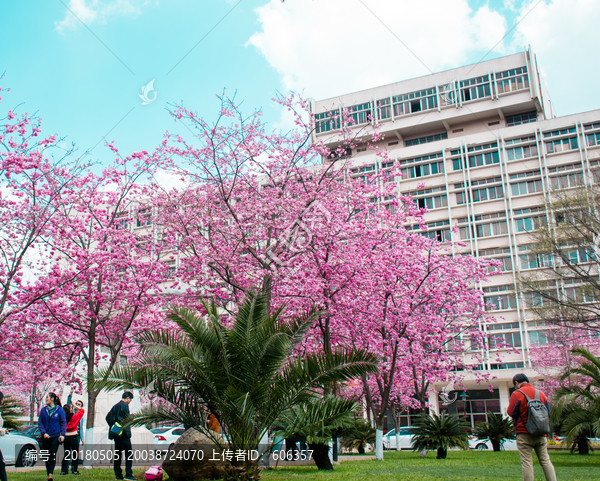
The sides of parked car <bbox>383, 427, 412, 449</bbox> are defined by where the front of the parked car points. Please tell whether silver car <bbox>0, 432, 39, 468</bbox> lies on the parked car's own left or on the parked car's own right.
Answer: on the parked car's own left

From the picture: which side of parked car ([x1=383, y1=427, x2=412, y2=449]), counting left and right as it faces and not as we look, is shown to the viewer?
left

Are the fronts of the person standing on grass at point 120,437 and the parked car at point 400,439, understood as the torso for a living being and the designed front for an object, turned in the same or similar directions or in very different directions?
very different directions

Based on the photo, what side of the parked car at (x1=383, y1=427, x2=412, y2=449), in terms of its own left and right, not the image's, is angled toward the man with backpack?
left

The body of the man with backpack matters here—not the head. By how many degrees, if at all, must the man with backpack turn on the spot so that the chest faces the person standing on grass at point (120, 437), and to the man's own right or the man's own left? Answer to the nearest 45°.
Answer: approximately 45° to the man's own left

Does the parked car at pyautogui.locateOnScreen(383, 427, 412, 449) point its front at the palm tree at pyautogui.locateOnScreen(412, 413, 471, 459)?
no

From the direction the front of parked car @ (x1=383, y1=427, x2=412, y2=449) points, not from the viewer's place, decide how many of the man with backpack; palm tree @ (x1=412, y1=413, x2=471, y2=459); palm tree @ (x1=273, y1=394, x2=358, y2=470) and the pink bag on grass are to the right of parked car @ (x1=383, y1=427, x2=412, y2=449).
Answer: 0

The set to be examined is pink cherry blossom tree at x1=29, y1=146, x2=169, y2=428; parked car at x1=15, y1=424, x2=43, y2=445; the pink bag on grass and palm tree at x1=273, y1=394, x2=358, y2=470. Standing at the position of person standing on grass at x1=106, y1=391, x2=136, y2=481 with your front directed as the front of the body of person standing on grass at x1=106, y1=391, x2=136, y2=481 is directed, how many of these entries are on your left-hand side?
2

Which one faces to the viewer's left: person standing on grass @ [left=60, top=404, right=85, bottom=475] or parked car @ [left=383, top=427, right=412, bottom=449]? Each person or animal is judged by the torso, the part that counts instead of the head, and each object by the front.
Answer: the parked car

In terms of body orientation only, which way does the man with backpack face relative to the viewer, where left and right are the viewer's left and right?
facing away from the viewer and to the left of the viewer

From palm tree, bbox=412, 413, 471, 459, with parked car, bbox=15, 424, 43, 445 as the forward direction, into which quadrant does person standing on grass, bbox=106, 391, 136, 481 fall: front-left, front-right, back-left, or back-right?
front-left
